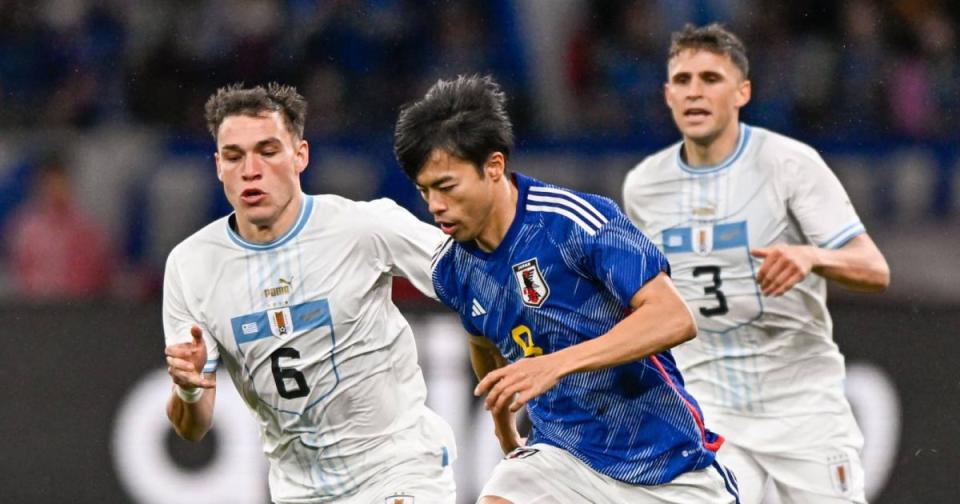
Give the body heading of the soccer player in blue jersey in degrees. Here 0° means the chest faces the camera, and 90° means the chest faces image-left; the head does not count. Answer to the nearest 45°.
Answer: approximately 45°
